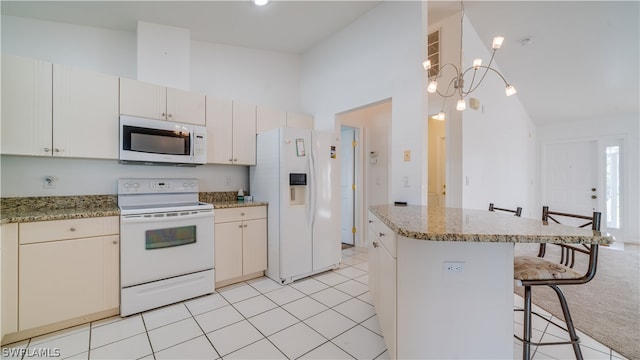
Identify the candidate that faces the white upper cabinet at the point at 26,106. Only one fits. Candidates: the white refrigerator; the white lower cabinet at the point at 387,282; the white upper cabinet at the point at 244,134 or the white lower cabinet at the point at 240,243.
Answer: the white lower cabinet at the point at 387,282

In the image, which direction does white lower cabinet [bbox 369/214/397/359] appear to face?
to the viewer's left

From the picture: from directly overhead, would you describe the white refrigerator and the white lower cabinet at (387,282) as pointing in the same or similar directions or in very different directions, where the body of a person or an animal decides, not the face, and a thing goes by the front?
very different directions

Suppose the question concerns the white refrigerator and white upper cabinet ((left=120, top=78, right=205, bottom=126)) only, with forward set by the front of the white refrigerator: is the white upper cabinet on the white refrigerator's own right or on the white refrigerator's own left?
on the white refrigerator's own right

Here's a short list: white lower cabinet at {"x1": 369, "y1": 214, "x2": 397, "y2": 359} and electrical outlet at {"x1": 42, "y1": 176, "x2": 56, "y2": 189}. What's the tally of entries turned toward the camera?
1

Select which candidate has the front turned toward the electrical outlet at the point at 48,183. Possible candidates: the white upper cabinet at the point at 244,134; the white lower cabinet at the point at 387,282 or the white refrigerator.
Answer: the white lower cabinet

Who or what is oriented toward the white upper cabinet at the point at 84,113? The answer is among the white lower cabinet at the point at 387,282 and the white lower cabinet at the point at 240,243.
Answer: the white lower cabinet at the point at 387,282

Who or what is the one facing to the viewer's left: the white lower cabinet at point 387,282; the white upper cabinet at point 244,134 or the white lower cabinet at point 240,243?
the white lower cabinet at point 387,282

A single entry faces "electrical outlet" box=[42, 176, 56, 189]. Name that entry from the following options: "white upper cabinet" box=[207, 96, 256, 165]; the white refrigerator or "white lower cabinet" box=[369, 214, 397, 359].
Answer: the white lower cabinet
